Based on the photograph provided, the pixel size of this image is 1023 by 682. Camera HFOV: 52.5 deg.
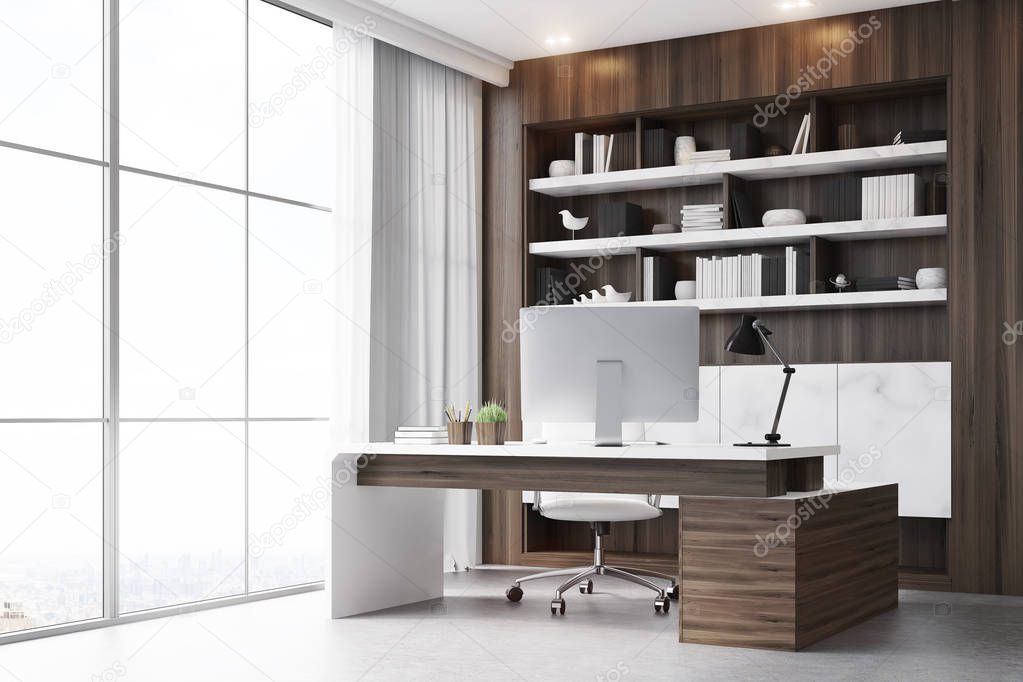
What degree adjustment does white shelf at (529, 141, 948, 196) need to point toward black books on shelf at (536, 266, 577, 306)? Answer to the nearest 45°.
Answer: approximately 90° to its right

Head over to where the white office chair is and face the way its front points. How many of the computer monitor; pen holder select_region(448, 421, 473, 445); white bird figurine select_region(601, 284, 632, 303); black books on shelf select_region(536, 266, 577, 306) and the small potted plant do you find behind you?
2

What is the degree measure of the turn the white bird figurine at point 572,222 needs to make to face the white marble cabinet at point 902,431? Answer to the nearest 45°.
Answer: approximately 135° to its left

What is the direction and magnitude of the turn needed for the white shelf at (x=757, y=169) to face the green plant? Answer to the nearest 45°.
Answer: approximately 45° to its right

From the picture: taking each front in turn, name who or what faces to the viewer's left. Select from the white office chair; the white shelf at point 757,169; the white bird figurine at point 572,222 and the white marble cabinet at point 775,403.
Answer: the white bird figurine

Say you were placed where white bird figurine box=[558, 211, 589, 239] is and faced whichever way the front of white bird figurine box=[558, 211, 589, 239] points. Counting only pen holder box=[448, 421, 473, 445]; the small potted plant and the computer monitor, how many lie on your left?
3

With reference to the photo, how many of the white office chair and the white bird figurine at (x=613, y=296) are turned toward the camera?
1

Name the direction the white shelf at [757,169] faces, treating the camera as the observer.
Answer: facing the viewer

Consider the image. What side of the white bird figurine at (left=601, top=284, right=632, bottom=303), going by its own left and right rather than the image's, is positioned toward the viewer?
left

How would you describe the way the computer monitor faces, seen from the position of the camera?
facing away from the viewer

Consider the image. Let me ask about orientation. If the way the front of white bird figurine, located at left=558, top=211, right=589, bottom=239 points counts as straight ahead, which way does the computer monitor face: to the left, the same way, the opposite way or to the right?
to the right

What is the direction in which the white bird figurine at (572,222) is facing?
to the viewer's left

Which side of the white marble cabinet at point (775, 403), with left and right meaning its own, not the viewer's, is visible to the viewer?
front

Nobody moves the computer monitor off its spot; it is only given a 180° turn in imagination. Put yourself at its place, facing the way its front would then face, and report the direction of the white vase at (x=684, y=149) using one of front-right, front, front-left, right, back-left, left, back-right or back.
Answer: back

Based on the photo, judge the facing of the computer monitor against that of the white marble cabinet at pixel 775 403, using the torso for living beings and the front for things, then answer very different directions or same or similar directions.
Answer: very different directions

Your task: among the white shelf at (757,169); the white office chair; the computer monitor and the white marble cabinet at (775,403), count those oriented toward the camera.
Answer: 3
